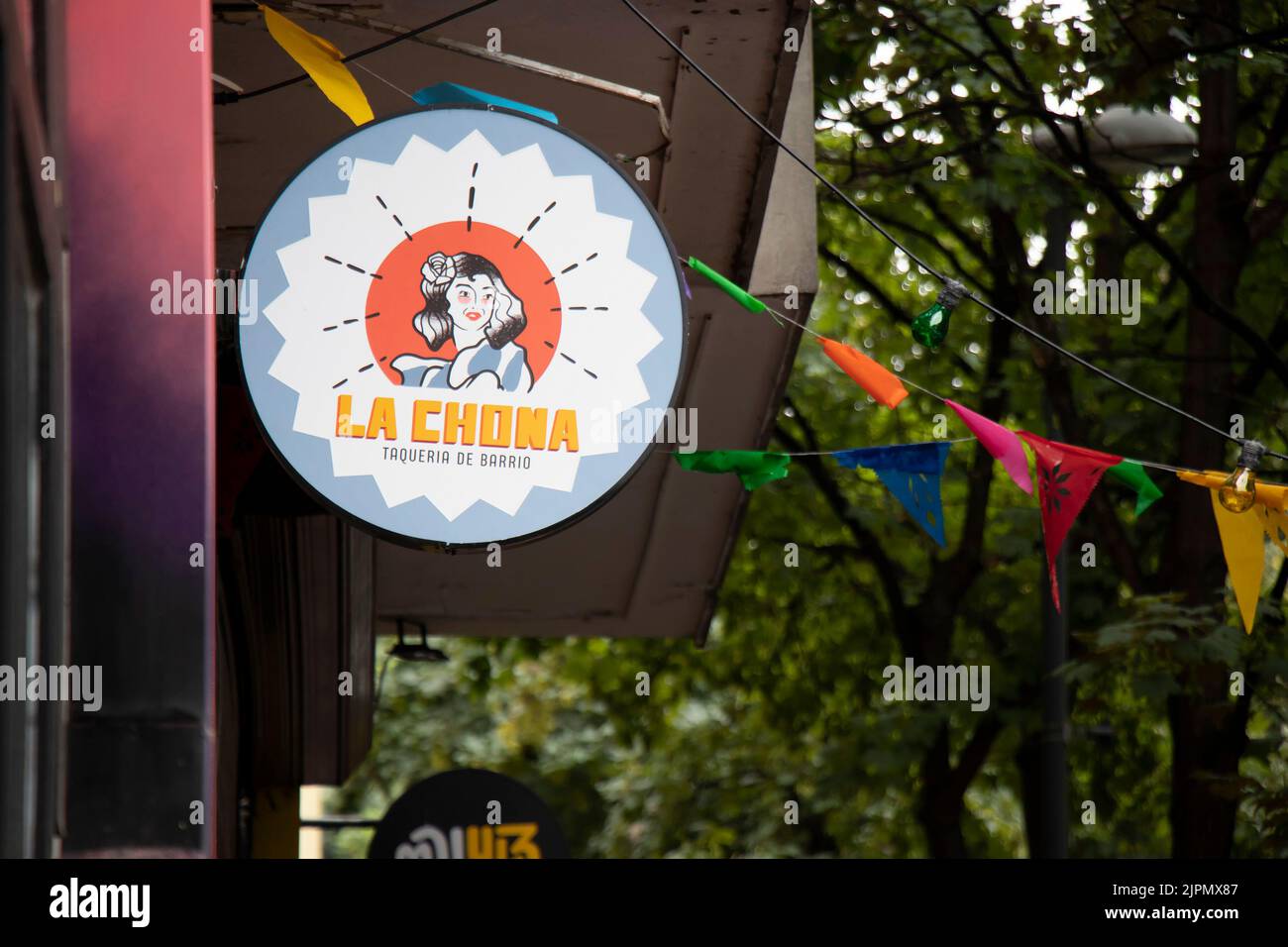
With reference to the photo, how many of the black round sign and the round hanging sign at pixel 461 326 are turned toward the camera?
2

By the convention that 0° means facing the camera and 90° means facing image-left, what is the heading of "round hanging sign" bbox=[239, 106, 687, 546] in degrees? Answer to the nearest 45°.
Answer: approximately 0°

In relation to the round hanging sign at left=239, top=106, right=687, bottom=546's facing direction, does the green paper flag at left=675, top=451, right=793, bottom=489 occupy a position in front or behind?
behind

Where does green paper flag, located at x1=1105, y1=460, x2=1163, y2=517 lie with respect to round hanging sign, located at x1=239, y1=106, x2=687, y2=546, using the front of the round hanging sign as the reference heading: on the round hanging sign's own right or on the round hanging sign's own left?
on the round hanging sign's own left

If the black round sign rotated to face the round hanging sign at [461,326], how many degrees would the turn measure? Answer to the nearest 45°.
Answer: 0° — it already faces it

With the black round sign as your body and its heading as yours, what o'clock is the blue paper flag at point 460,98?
The blue paper flag is roughly at 12 o'clock from the black round sign.
